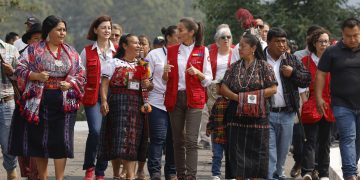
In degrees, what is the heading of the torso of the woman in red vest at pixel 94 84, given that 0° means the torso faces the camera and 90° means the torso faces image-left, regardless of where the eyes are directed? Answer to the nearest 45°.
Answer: approximately 315°

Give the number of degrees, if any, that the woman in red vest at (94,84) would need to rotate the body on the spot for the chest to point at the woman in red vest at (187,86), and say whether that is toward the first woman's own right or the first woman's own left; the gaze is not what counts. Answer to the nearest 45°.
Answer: approximately 45° to the first woman's own left

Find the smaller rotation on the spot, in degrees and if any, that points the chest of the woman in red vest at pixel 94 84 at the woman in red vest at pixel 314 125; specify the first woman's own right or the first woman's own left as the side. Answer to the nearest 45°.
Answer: approximately 45° to the first woman's own left

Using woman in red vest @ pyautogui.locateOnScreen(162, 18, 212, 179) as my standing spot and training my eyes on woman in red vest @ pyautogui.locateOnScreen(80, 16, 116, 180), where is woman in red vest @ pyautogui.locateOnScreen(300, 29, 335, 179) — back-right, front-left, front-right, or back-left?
back-right
